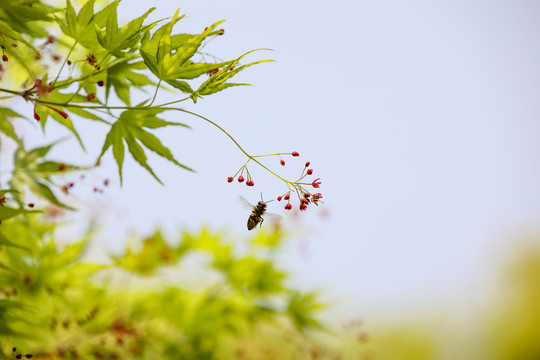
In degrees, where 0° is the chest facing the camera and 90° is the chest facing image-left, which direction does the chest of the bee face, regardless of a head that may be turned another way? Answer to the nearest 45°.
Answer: approximately 225°

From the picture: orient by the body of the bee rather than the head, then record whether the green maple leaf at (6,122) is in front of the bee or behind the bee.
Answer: behind

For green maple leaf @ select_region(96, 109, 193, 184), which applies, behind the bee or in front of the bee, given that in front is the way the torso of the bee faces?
behind

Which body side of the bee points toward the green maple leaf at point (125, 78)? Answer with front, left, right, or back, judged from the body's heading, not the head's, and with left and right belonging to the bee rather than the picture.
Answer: back
